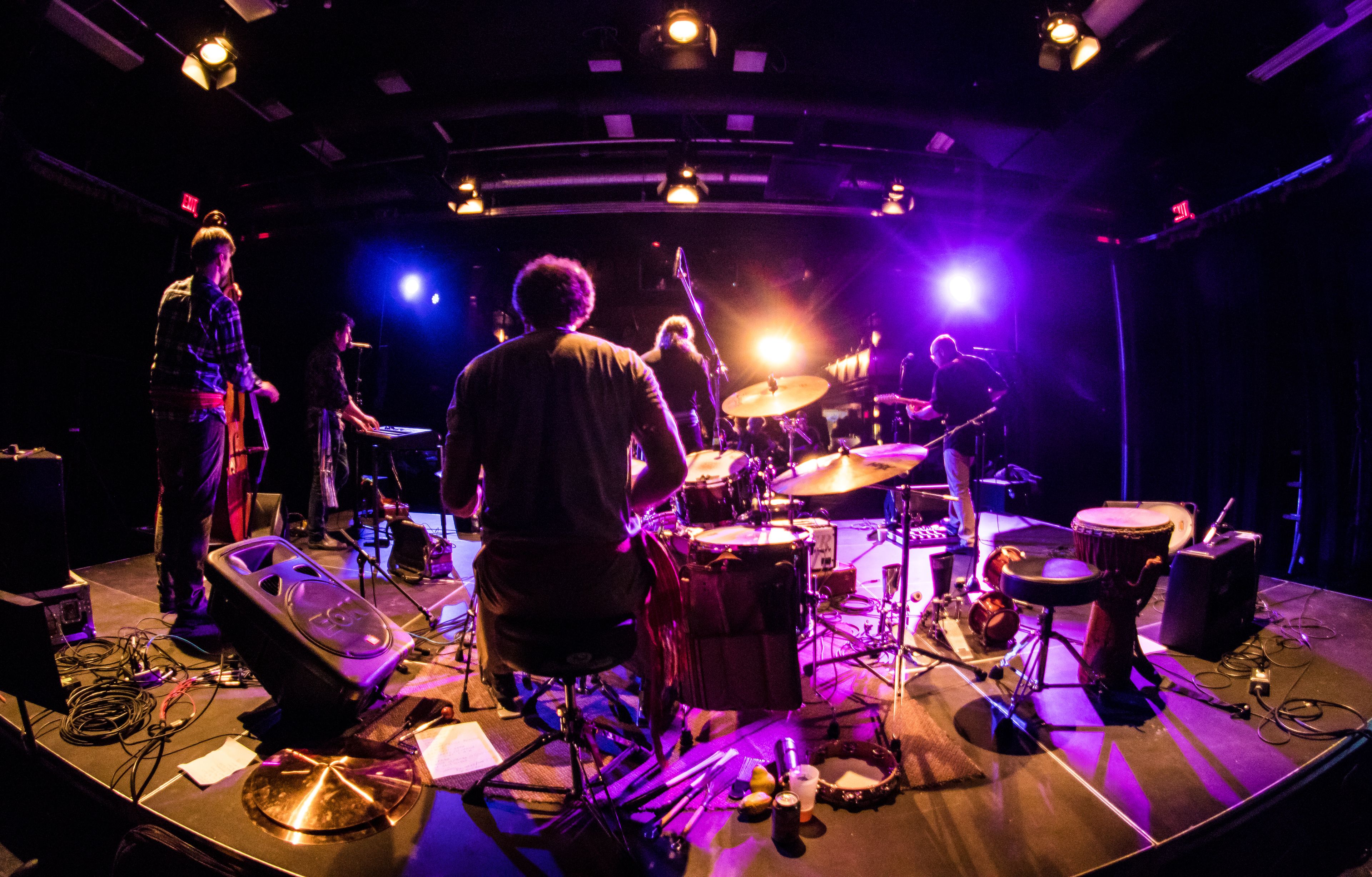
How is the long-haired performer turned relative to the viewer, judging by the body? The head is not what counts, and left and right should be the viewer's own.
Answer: facing away from the viewer

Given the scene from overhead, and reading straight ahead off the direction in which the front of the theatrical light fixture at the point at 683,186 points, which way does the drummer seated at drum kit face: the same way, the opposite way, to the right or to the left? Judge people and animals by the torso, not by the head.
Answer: the opposite way

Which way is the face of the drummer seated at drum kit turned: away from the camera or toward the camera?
away from the camera

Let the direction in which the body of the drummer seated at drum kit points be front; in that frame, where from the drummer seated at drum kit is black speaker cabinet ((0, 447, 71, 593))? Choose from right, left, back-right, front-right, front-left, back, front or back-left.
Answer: front-left

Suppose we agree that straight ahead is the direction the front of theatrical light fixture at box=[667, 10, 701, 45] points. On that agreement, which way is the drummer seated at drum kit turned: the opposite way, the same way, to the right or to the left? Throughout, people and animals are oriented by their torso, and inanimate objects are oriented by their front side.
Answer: the opposite way

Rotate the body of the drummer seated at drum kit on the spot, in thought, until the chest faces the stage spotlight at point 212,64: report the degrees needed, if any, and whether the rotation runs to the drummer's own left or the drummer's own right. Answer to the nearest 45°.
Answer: approximately 45° to the drummer's own left

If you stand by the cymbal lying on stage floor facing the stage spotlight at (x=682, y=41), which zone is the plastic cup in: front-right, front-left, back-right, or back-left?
front-right

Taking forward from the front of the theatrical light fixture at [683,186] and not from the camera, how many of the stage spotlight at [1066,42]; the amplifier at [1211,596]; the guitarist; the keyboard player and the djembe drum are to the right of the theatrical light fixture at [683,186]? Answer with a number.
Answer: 1

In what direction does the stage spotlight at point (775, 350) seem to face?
toward the camera

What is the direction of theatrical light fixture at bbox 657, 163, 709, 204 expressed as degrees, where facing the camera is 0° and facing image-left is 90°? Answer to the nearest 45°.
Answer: approximately 0°

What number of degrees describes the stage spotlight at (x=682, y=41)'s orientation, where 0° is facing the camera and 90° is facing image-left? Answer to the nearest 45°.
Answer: approximately 0°

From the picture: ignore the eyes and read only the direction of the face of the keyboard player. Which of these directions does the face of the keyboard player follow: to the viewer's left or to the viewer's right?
to the viewer's right

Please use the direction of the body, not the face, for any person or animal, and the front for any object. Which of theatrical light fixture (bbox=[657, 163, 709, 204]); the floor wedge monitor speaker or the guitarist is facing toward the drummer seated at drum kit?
the theatrical light fixture

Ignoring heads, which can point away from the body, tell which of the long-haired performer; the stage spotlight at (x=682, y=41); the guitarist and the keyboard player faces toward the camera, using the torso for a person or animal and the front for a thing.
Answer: the stage spotlight

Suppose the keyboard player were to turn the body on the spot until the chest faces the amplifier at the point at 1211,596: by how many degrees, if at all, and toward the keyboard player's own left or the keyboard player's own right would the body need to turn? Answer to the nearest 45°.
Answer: approximately 45° to the keyboard player's own right
